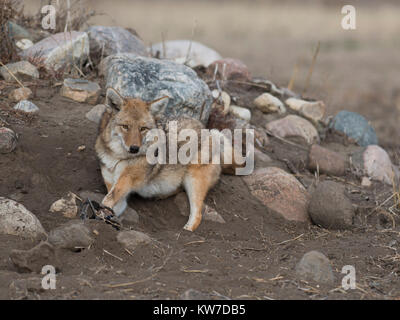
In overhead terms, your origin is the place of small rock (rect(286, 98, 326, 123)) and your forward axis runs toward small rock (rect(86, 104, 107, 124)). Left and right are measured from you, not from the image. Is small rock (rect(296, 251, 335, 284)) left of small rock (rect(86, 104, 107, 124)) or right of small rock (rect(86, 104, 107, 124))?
left

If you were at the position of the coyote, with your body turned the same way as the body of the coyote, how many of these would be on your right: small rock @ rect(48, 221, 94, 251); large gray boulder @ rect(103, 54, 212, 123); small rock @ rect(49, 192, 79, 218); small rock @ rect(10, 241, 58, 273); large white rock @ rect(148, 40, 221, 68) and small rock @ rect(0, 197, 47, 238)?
2

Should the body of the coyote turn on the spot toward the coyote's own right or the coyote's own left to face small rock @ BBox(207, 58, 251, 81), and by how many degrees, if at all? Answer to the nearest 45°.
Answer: approximately 90° to the coyote's own right

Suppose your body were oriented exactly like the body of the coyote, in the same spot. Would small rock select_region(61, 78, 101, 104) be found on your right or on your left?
on your right

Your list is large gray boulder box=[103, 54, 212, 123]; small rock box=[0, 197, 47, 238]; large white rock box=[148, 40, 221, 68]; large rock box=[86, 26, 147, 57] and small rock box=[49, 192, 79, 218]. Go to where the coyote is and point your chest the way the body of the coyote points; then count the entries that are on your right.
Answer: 3

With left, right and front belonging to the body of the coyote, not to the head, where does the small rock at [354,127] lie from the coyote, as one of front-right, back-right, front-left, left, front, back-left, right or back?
back-right

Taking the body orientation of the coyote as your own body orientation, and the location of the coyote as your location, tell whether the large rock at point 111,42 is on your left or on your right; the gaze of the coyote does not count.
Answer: on your right

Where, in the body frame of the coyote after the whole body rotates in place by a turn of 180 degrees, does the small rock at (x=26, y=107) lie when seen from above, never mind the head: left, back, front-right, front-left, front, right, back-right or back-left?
back-left

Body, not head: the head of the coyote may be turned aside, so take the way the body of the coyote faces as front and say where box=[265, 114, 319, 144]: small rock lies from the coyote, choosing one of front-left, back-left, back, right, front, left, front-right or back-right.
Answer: back-right

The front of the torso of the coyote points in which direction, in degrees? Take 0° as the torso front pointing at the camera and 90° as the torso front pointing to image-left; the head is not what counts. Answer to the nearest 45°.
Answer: approximately 90°

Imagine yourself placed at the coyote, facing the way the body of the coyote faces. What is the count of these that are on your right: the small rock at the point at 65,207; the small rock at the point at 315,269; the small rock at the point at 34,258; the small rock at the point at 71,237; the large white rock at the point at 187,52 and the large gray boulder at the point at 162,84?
2

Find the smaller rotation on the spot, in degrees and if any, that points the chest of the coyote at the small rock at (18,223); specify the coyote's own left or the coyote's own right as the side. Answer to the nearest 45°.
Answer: approximately 45° to the coyote's own left
